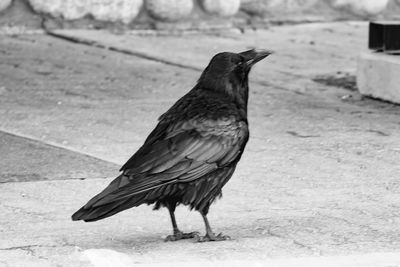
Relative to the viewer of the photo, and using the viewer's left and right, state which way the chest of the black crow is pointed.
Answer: facing to the right of the viewer
